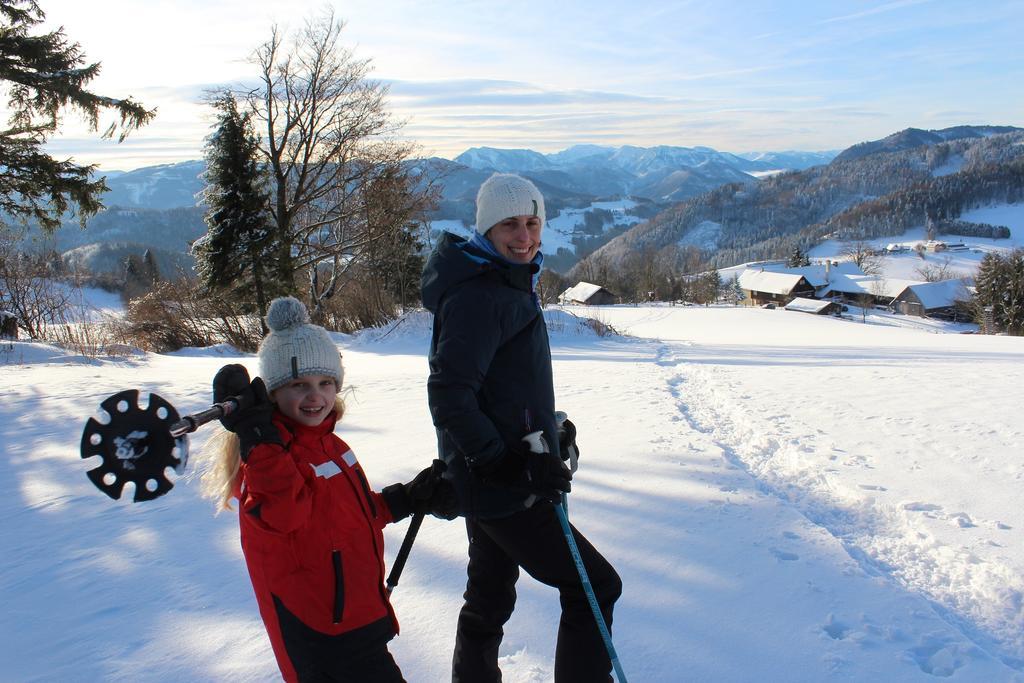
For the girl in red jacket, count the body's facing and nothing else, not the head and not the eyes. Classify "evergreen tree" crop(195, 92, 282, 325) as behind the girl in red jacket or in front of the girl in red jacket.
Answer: behind

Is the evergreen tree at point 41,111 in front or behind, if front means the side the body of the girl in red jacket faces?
behind

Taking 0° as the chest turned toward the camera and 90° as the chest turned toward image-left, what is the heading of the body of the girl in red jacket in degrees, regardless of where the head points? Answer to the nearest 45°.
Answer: approximately 315°
